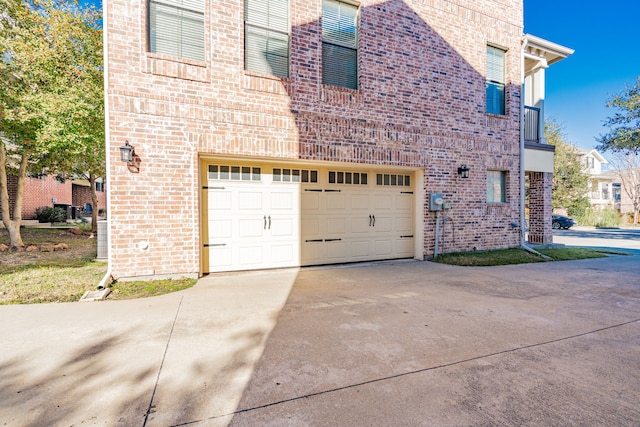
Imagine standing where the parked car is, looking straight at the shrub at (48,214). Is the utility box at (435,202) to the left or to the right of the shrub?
left

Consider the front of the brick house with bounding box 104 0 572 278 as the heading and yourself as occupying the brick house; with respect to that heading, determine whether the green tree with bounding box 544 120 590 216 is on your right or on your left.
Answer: on your left

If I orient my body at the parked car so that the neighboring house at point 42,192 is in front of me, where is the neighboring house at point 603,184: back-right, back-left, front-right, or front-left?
back-right
